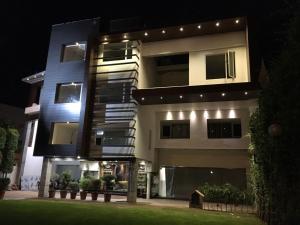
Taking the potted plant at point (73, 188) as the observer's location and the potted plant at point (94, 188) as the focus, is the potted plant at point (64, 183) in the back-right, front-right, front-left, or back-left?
back-left

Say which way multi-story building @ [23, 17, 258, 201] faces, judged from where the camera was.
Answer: facing the viewer

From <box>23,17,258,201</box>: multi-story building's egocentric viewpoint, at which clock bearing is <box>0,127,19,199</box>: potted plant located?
The potted plant is roughly at 3 o'clock from the multi-story building.

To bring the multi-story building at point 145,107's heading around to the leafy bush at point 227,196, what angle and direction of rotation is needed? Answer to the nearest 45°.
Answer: approximately 45° to its left

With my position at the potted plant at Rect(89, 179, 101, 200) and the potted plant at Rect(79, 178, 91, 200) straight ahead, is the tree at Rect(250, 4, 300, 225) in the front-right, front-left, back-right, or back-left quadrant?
back-left

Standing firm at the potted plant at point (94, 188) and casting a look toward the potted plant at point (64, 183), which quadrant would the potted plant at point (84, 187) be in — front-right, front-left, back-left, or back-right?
front-left
